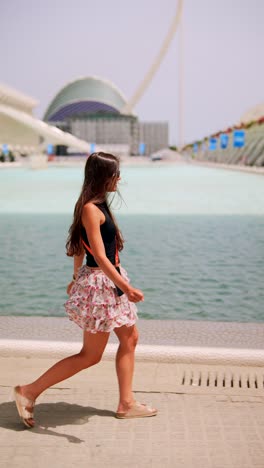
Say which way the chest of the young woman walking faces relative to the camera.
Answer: to the viewer's right

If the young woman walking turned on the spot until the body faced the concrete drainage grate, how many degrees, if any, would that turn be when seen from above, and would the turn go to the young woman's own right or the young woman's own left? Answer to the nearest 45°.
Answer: approximately 45° to the young woman's own left

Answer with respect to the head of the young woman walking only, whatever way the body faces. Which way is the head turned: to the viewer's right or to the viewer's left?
to the viewer's right
